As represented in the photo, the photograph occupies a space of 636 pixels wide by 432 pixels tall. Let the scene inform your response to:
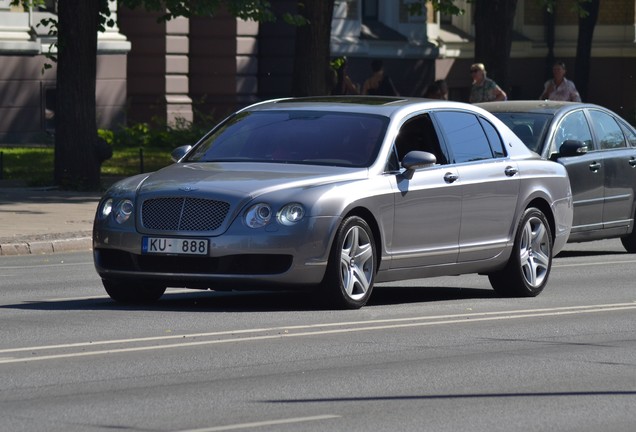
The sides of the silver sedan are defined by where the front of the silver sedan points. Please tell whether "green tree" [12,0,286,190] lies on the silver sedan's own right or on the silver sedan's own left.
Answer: on the silver sedan's own right

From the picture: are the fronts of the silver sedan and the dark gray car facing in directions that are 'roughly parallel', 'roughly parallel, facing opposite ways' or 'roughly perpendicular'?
roughly parallel

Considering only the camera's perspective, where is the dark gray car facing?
facing the viewer and to the left of the viewer

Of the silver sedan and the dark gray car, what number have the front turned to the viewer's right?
0

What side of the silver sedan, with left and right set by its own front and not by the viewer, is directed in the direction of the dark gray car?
back

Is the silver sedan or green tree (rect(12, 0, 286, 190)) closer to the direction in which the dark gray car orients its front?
the silver sedan

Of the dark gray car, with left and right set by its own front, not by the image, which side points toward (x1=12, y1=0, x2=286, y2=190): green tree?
right
